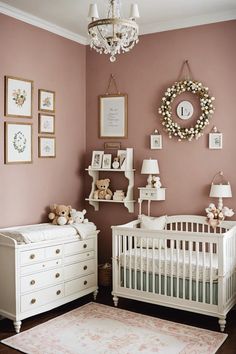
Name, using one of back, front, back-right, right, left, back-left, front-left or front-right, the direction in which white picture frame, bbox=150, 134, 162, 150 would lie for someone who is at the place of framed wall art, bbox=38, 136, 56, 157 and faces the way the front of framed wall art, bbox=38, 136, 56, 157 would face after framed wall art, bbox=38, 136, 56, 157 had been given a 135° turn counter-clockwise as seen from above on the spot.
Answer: right

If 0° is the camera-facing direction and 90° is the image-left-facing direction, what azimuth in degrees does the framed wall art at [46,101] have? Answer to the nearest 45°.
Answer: approximately 315°

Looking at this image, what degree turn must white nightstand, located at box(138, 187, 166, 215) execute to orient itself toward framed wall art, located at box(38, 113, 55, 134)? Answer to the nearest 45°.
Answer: approximately 45° to its right

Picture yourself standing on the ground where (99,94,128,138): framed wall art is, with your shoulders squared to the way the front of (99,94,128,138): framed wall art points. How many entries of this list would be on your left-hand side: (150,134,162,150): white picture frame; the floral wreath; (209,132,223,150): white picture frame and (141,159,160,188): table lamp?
4

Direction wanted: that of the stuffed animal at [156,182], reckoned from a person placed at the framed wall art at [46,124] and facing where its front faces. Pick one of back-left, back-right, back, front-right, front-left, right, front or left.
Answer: front-left

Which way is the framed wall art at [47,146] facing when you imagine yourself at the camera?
facing the viewer and to the right of the viewer

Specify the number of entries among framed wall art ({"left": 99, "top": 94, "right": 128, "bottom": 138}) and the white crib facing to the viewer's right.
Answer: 0

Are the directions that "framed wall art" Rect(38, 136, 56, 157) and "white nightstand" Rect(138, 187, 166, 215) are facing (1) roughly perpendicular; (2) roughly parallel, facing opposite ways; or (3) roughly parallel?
roughly perpendicular

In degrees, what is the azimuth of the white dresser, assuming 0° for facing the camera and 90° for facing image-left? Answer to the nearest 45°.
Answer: approximately 315°
